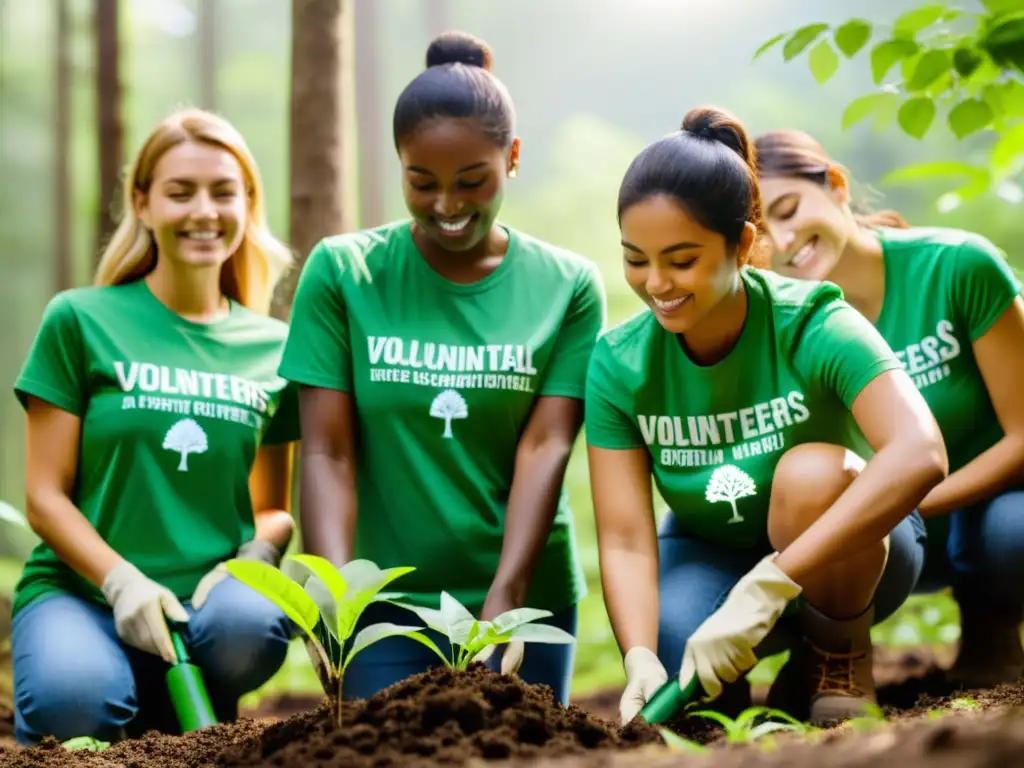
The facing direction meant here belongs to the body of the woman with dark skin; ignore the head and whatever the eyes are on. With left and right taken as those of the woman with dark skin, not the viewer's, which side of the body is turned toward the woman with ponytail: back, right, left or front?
left

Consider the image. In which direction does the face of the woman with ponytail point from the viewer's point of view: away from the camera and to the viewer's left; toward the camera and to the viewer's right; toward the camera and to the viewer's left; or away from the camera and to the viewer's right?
toward the camera and to the viewer's left

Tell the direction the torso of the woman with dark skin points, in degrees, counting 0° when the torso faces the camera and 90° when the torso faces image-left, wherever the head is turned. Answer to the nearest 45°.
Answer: approximately 0°

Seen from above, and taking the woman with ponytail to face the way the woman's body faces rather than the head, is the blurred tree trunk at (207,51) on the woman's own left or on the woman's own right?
on the woman's own right

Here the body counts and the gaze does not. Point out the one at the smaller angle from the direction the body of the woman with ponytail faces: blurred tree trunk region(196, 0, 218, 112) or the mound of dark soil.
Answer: the mound of dark soil

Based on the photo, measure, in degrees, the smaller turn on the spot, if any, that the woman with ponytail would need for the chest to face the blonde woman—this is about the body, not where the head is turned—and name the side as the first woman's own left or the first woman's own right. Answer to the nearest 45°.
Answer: approximately 45° to the first woman's own right

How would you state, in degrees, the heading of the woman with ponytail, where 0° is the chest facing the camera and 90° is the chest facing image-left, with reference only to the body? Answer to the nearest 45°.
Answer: approximately 45°

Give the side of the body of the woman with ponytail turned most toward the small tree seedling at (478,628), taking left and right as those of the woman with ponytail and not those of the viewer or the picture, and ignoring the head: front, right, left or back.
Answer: front

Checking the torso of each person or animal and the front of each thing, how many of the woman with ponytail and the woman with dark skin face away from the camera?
0

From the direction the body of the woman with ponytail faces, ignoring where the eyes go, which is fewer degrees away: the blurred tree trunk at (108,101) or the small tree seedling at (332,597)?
the small tree seedling

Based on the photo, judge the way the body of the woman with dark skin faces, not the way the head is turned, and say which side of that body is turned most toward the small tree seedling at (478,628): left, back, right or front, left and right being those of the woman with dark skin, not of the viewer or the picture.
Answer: front

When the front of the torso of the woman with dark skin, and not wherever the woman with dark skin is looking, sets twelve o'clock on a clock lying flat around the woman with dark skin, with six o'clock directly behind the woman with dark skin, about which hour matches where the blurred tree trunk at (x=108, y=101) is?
The blurred tree trunk is roughly at 5 o'clock from the woman with dark skin.

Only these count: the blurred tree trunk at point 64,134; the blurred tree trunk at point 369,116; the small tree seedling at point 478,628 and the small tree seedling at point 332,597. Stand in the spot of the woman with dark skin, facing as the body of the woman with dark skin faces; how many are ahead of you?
2

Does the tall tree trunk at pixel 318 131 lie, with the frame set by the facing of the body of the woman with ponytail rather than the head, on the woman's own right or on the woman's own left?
on the woman's own right
